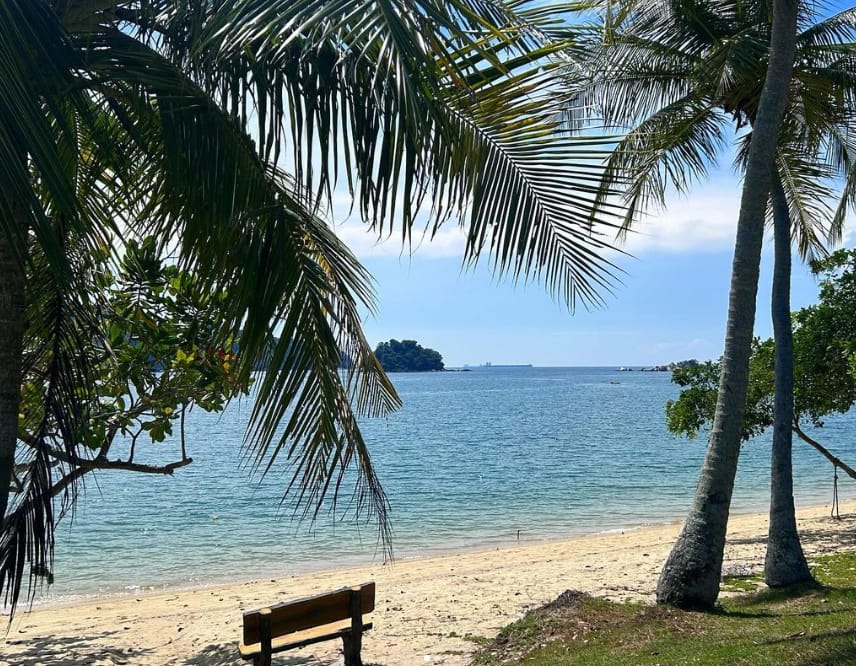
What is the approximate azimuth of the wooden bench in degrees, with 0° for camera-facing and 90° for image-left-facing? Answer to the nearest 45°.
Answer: approximately 135°

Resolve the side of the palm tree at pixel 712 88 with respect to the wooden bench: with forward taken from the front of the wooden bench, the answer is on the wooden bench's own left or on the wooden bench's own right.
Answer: on the wooden bench's own right

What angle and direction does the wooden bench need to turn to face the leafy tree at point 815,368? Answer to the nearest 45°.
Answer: approximately 90° to its right
